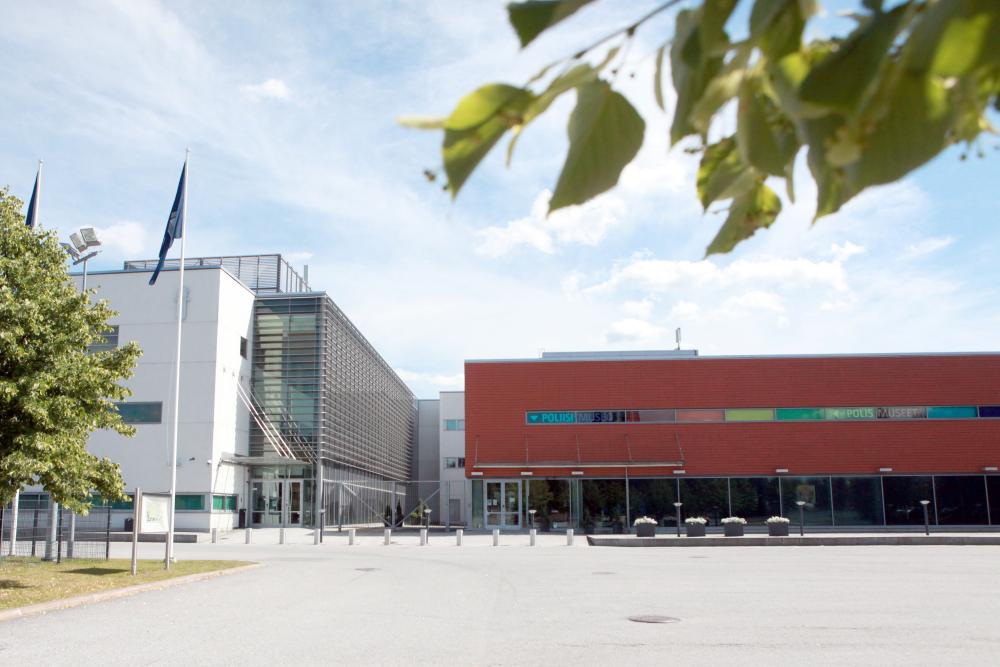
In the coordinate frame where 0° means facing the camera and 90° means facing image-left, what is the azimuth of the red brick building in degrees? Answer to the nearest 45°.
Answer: approximately 0°

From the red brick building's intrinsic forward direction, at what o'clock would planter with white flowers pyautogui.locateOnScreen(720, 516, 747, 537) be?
The planter with white flowers is roughly at 12 o'clock from the red brick building.

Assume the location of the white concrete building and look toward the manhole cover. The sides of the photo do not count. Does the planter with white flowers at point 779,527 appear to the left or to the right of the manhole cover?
left

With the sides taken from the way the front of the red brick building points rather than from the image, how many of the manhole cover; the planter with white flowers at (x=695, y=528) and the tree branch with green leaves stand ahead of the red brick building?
3

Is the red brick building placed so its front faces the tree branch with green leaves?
yes

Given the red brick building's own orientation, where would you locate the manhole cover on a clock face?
The manhole cover is roughly at 12 o'clock from the red brick building.

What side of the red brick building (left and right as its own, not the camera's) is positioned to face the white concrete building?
right
